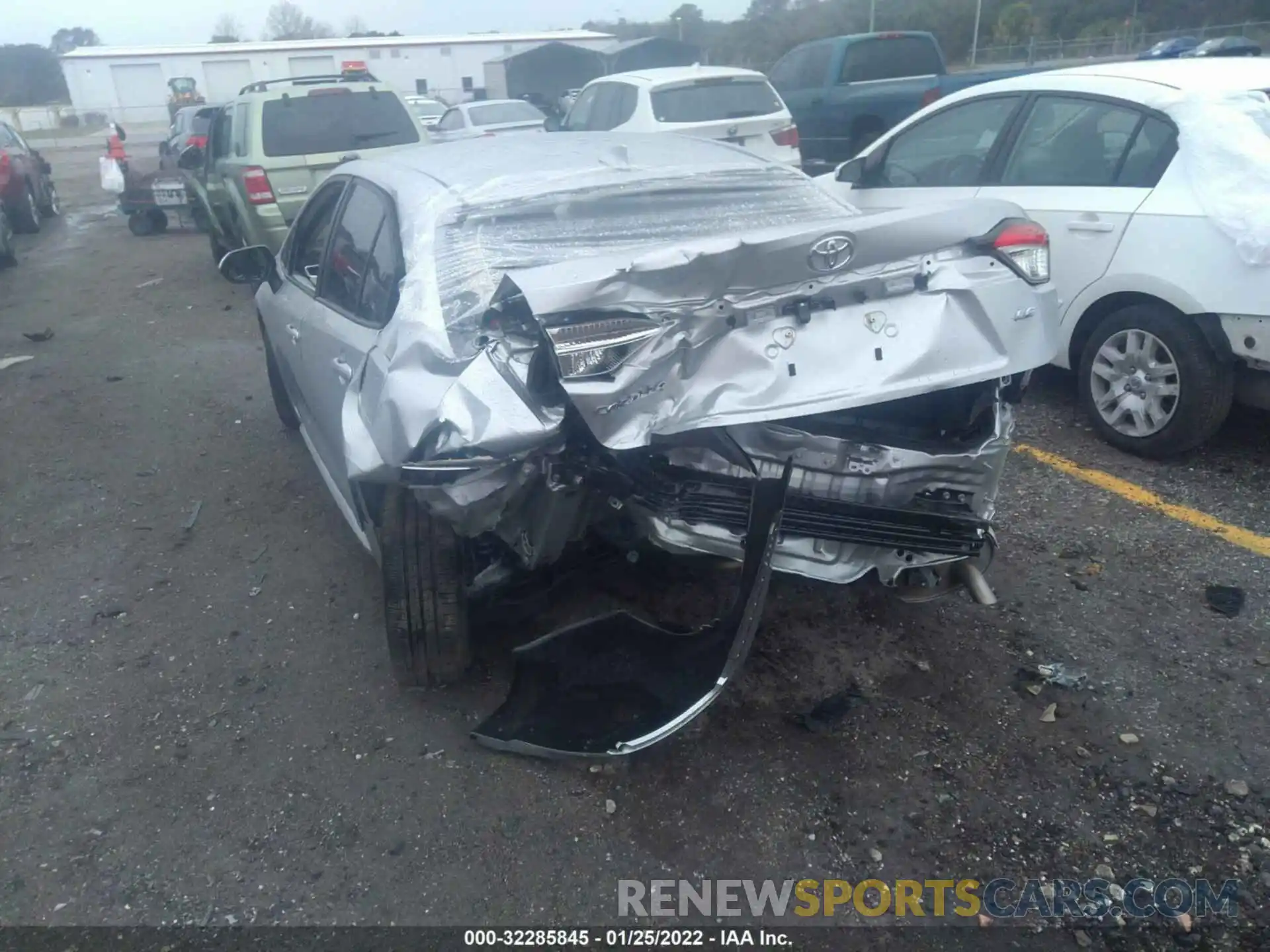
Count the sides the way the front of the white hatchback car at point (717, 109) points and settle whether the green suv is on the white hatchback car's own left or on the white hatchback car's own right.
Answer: on the white hatchback car's own left

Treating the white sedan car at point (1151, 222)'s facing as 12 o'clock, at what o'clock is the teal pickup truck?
The teal pickup truck is roughly at 1 o'clock from the white sedan car.

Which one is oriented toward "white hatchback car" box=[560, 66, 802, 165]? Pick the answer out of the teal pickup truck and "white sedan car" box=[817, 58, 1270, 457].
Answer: "white sedan car" box=[817, 58, 1270, 457]

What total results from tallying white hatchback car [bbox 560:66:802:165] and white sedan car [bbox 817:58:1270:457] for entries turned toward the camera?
0

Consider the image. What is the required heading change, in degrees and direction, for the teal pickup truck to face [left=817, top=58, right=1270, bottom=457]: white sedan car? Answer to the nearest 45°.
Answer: approximately 135° to its left

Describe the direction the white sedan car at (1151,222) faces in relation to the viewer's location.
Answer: facing away from the viewer and to the left of the viewer

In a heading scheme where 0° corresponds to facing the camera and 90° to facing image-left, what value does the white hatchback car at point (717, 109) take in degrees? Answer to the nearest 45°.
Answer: approximately 135°

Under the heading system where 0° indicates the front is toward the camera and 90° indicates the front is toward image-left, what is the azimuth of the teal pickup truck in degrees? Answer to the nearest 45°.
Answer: approximately 135°

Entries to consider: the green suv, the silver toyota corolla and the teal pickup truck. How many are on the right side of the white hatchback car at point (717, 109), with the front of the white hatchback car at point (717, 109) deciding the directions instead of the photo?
1

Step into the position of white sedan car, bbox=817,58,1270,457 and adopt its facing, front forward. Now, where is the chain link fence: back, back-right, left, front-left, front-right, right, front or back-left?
front-right

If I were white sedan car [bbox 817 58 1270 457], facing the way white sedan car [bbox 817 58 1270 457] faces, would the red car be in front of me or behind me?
in front

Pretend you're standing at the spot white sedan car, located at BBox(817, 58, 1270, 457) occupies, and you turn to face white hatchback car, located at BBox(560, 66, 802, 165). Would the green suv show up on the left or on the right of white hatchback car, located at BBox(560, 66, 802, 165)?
left
